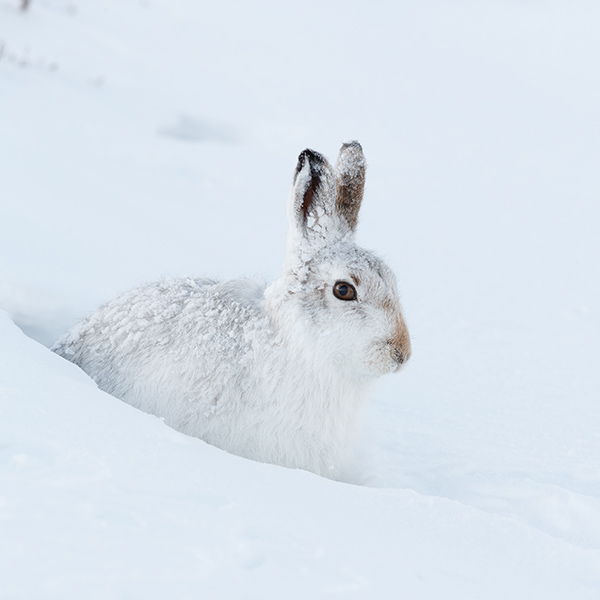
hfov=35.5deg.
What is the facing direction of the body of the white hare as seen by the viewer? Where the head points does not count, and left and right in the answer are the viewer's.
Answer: facing to the right of the viewer
